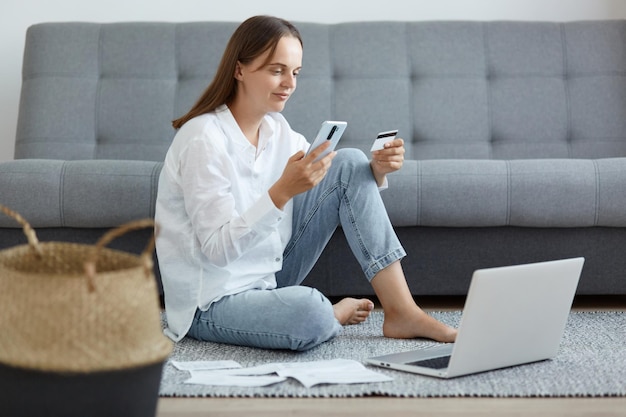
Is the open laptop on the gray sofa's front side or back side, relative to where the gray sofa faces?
on the front side

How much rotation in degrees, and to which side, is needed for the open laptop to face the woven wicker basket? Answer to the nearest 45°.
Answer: approximately 90° to its left

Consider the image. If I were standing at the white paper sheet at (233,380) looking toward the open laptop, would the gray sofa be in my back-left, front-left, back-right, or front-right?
front-left

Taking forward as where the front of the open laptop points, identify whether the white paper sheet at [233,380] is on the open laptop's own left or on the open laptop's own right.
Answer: on the open laptop's own left

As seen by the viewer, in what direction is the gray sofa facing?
toward the camera

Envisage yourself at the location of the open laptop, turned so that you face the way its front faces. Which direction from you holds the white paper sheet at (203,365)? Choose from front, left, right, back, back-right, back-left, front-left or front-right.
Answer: front-left

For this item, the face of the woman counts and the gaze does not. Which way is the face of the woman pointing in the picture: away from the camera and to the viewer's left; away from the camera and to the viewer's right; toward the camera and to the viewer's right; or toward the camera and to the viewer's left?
toward the camera and to the viewer's right

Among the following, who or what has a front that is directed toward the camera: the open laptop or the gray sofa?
the gray sofa

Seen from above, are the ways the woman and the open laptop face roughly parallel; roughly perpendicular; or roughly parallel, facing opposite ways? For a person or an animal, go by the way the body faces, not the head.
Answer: roughly parallel, facing opposite ways

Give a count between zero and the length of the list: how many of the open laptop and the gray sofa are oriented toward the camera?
1

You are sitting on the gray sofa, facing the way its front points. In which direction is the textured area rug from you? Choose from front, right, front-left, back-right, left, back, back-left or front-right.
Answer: front

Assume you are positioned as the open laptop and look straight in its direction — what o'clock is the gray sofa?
The gray sofa is roughly at 1 o'clock from the open laptop.

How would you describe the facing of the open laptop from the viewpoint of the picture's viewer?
facing away from the viewer and to the left of the viewer

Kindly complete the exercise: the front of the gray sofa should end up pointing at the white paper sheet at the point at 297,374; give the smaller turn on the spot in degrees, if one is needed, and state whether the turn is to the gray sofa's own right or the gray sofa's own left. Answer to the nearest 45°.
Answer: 0° — it already faces it
